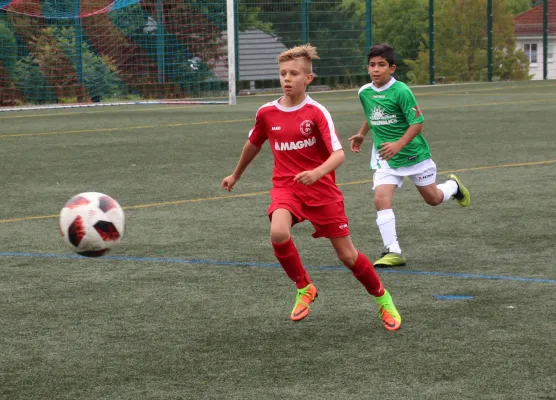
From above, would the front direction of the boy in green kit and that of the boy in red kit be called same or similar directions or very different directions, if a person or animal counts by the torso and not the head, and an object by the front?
same or similar directions

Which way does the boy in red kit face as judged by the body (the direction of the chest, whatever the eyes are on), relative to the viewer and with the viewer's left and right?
facing the viewer and to the left of the viewer

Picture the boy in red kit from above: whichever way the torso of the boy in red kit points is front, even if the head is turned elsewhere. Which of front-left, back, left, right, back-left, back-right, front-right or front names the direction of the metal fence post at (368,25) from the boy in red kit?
back-right

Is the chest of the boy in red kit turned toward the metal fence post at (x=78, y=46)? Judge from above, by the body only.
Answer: no

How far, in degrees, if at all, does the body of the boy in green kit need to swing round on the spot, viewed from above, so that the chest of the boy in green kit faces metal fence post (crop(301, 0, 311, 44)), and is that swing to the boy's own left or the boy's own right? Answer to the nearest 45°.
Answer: approximately 135° to the boy's own right

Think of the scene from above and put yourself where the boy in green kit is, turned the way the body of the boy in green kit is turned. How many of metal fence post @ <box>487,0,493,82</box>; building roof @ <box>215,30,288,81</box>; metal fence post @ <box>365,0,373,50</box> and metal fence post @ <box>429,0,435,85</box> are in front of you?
0

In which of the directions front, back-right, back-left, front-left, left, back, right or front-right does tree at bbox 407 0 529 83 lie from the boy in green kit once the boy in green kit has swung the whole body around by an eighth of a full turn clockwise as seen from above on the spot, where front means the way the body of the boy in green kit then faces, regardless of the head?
right

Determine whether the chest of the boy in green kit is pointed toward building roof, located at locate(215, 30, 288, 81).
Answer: no

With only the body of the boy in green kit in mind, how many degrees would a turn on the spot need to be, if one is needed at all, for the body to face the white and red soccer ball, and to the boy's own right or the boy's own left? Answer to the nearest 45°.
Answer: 0° — they already face it

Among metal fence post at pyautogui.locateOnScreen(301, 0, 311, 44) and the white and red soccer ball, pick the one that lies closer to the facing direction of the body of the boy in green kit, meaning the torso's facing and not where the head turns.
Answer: the white and red soccer ball

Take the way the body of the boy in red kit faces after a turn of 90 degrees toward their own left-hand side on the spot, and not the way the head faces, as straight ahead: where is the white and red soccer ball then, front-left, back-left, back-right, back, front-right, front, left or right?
back-right

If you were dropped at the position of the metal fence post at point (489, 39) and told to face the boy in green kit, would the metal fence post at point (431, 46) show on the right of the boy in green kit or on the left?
right

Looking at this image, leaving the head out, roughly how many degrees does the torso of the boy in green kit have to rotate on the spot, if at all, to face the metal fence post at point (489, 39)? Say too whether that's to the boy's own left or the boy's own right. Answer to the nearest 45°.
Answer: approximately 135° to the boy's own right

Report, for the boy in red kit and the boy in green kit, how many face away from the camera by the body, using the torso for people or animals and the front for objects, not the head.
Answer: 0

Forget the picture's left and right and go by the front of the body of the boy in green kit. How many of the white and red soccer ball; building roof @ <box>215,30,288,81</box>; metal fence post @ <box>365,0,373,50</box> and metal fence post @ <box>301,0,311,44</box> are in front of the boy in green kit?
1

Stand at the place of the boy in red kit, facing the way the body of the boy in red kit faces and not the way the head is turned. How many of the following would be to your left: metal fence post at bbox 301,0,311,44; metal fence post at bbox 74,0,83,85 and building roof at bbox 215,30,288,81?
0

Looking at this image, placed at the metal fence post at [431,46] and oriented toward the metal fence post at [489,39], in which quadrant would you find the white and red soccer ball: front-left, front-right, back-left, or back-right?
back-right

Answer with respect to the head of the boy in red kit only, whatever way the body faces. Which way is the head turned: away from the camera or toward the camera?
toward the camera

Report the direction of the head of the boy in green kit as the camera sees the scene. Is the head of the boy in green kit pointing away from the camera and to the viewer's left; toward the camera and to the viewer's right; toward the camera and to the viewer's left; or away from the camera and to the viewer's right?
toward the camera and to the viewer's left
